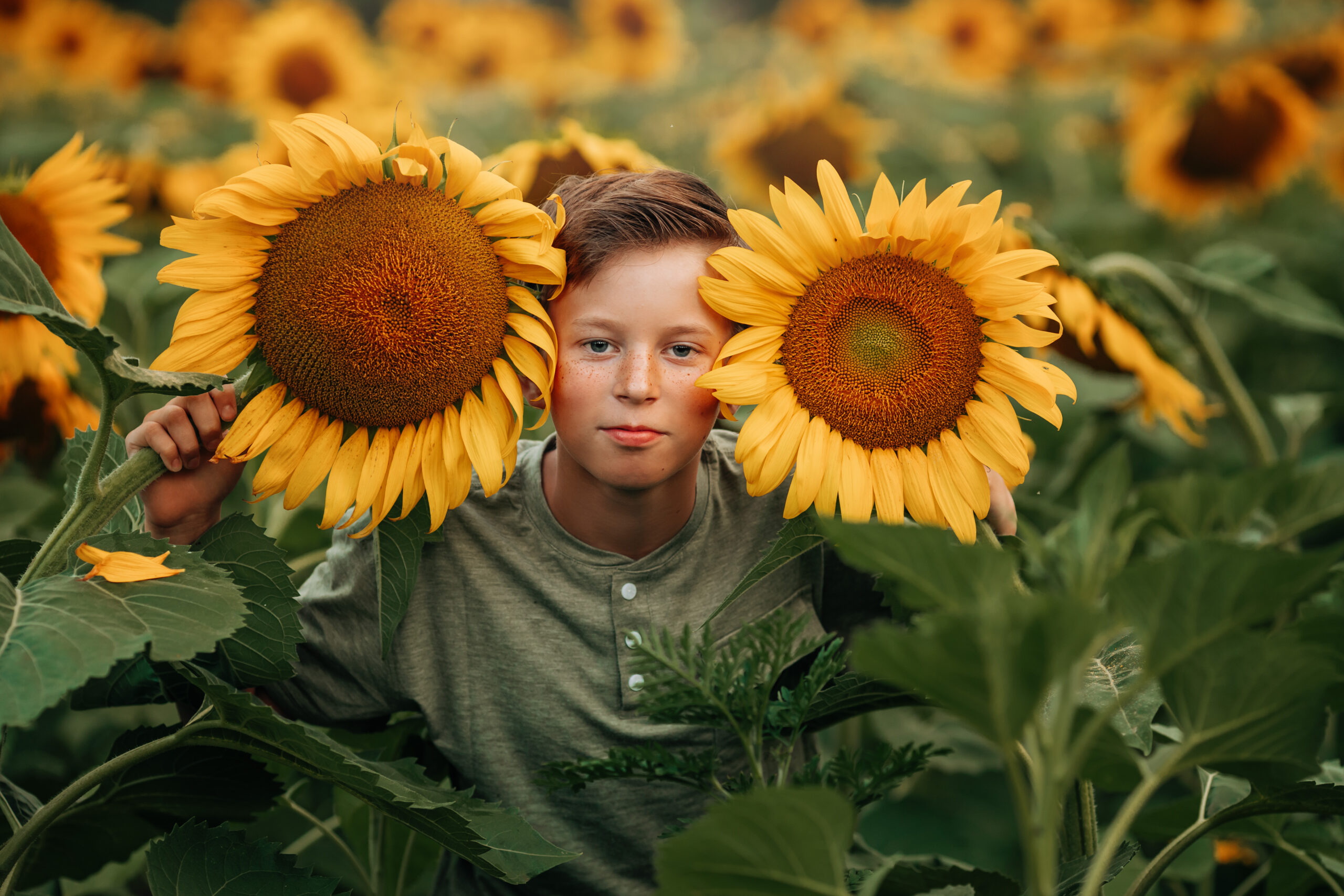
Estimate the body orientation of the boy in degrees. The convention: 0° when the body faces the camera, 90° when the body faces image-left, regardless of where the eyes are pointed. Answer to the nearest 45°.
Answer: approximately 0°

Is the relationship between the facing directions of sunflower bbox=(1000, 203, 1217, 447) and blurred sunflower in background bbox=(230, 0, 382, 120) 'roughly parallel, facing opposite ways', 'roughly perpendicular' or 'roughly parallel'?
roughly perpendicular

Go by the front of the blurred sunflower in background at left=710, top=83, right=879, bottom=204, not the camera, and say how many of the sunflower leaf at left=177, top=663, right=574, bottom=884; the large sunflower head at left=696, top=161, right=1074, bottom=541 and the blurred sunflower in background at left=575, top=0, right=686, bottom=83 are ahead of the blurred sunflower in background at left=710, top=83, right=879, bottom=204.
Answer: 2

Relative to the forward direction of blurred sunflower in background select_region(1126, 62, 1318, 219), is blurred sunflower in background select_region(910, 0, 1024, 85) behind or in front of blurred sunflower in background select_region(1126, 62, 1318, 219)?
behind
